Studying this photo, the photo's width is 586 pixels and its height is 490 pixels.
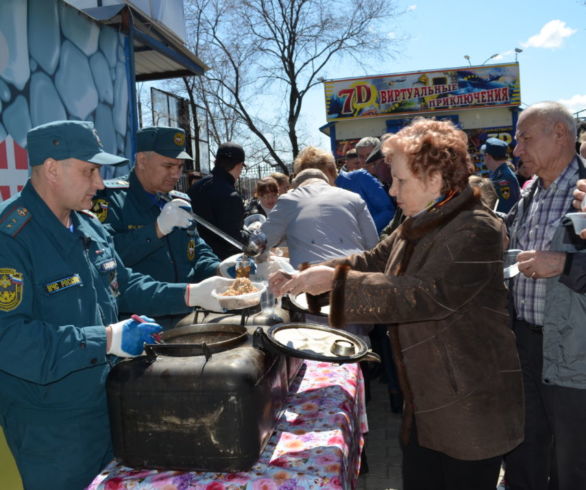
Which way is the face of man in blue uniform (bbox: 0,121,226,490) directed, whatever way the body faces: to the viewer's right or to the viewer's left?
to the viewer's right

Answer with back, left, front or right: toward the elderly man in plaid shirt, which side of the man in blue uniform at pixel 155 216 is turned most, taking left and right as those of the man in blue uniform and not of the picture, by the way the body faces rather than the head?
front

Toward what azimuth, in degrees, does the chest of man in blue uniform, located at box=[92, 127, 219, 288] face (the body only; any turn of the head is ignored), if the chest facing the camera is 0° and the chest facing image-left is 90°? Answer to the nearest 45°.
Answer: approximately 315°

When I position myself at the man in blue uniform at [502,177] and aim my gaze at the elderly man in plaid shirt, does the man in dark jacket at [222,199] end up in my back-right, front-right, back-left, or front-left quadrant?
front-right

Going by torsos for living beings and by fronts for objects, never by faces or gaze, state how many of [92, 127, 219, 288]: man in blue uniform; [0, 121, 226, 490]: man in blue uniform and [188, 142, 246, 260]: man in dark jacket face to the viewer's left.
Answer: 0

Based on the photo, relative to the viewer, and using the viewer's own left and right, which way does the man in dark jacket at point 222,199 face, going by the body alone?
facing away from the viewer and to the right of the viewer

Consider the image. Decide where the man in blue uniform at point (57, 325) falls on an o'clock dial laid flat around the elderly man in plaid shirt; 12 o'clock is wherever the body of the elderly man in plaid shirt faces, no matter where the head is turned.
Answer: The man in blue uniform is roughly at 12 o'clock from the elderly man in plaid shirt.

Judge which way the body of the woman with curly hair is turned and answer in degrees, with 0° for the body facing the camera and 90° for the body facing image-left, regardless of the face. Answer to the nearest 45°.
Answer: approximately 90°

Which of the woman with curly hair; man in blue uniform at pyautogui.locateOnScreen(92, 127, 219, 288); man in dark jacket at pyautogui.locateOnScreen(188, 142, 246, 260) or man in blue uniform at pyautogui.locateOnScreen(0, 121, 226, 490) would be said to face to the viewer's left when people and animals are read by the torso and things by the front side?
the woman with curly hair

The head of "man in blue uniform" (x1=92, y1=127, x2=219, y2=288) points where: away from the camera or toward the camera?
toward the camera

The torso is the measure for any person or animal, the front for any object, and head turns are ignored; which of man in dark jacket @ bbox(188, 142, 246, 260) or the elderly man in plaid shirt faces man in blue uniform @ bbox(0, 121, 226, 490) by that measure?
the elderly man in plaid shirt
